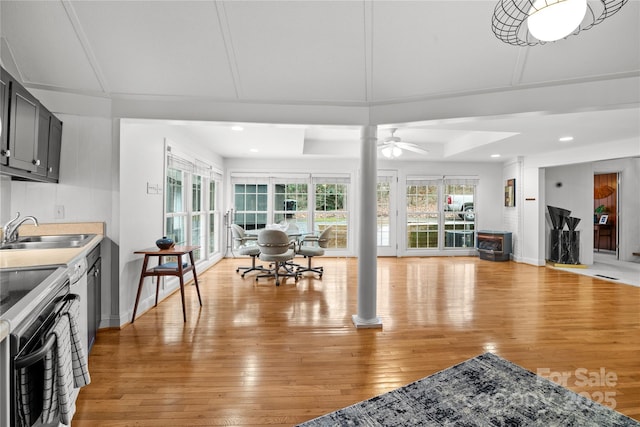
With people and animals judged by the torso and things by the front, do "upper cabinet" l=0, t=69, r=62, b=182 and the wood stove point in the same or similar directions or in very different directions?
very different directions

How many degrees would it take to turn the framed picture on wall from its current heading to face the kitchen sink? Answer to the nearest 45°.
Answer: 0° — it already faces it

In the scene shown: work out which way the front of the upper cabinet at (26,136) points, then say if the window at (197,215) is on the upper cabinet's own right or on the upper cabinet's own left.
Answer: on the upper cabinet's own left

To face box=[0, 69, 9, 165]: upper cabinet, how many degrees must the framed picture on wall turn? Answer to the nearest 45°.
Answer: approximately 45° to its left

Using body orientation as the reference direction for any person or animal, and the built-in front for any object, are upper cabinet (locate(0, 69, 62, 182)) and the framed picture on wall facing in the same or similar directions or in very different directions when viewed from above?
very different directions

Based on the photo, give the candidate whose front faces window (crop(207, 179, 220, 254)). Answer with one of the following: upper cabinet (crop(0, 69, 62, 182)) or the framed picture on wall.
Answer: the framed picture on wall

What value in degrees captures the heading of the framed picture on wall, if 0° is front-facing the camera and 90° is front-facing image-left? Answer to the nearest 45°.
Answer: approximately 45°

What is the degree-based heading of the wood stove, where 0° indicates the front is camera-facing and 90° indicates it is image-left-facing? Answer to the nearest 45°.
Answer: approximately 45°
